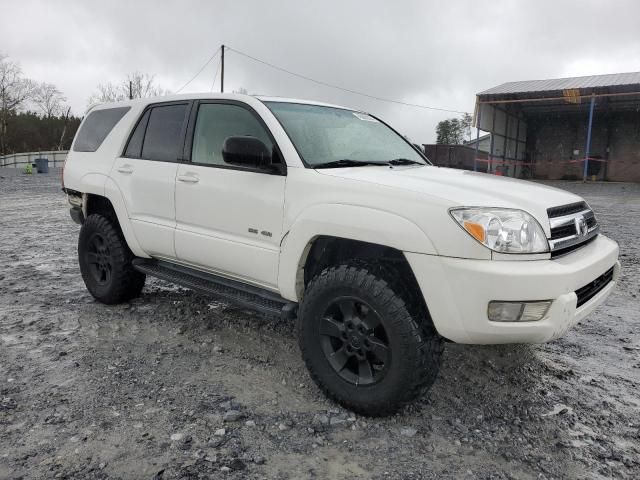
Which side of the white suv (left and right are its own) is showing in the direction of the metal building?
left

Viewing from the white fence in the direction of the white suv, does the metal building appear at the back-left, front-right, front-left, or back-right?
front-left

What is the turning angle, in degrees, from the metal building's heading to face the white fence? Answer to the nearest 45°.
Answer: approximately 90° to its right

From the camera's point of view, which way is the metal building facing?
toward the camera

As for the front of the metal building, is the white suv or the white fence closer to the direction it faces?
the white suv

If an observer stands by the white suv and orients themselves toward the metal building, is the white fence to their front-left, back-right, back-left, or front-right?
front-left

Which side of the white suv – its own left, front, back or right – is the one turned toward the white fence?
back

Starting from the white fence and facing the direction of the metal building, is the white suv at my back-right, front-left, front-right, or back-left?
front-right

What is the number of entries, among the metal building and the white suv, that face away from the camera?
0

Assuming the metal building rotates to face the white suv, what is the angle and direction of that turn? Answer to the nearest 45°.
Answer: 0° — it already faces it

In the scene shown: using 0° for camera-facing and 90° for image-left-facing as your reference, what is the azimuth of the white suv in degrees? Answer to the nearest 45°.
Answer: approximately 315°
